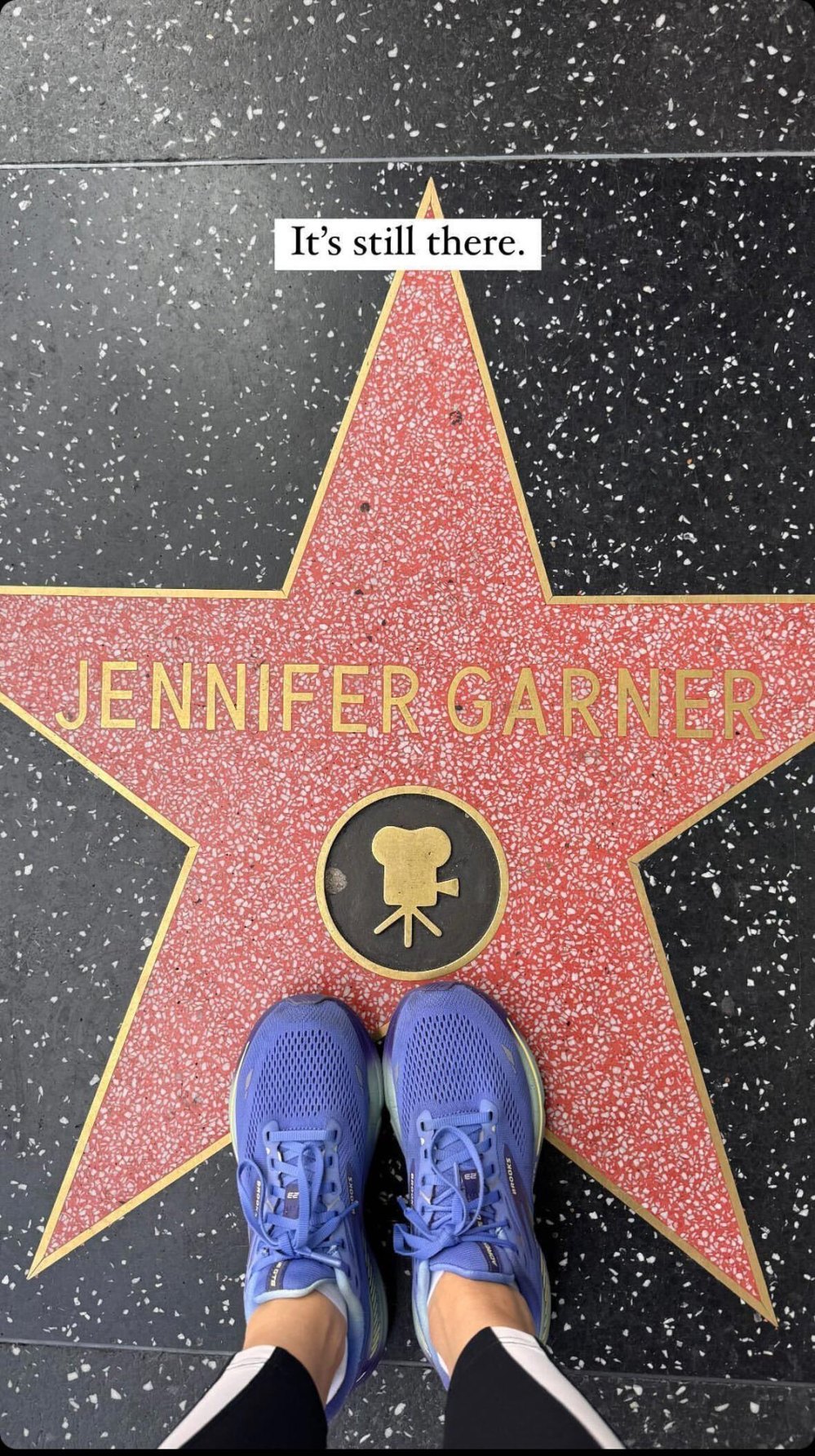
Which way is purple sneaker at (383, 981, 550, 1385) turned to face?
away from the camera
